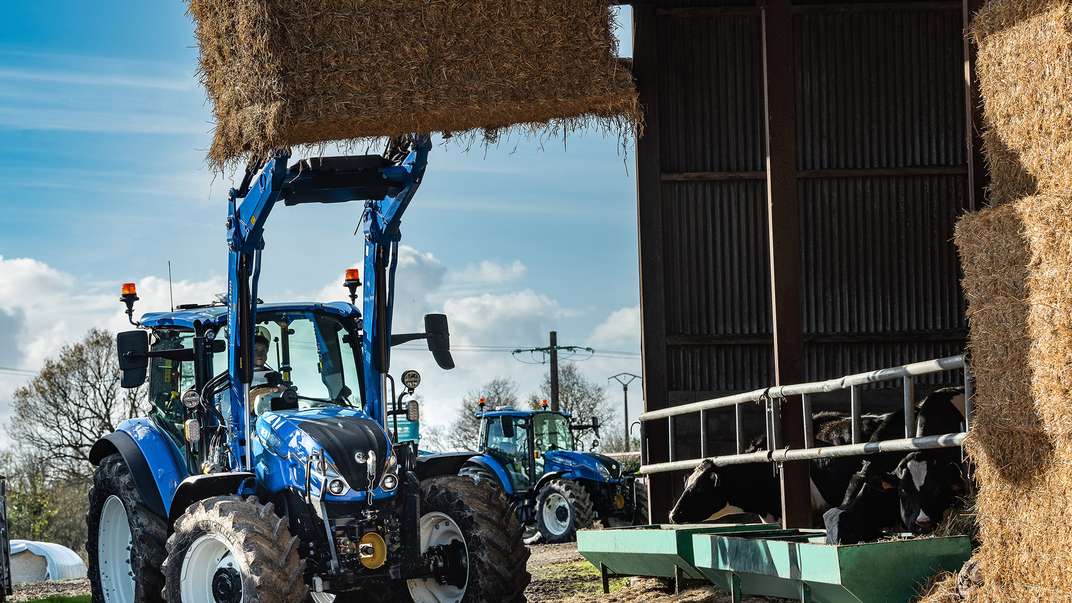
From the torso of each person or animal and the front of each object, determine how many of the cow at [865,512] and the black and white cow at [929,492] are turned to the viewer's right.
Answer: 0

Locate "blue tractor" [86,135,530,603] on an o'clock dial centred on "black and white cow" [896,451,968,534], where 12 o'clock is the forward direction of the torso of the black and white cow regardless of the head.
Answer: The blue tractor is roughly at 1 o'clock from the black and white cow.

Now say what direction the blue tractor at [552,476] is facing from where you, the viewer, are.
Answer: facing the viewer and to the right of the viewer

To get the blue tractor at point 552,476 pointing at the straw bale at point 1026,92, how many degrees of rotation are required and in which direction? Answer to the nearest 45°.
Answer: approximately 45° to its right

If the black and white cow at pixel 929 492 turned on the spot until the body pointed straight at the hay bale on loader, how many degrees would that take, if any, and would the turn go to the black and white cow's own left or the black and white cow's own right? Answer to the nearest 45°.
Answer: approximately 45° to the black and white cow's own right

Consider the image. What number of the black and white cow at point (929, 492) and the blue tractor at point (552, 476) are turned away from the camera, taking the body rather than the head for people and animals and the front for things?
0

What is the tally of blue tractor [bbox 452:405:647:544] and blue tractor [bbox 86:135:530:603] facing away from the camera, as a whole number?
0

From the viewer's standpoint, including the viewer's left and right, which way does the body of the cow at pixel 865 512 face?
facing the viewer and to the left of the viewer

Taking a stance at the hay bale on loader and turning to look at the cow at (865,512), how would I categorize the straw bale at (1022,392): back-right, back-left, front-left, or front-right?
front-right

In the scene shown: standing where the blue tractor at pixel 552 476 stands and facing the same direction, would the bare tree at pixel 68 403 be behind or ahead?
behind

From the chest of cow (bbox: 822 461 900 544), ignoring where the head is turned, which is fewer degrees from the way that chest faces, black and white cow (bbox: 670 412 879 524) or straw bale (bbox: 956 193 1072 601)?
the straw bale

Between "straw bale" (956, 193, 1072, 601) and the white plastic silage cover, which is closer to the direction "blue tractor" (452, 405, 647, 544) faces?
the straw bale

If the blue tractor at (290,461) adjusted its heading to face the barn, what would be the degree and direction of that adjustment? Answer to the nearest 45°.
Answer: approximately 90° to its left
